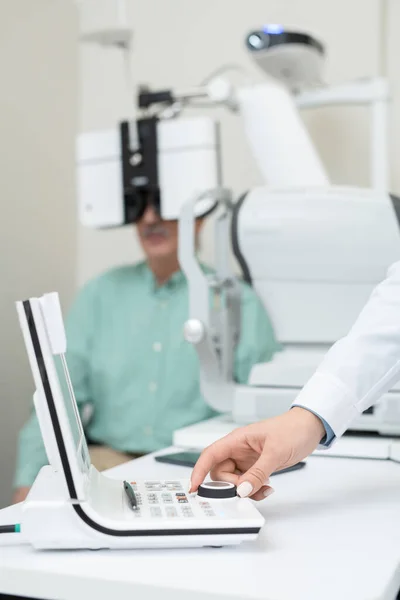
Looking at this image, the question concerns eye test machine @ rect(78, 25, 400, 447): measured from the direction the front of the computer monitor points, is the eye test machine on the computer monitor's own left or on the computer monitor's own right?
on the computer monitor's own left

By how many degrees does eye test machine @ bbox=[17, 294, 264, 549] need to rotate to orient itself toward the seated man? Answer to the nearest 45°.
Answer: approximately 90° to its left

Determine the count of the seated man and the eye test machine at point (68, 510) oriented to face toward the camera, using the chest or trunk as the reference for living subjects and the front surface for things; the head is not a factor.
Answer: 1

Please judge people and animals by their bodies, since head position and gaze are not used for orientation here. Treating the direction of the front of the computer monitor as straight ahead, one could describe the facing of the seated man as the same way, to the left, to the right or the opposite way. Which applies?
to the right

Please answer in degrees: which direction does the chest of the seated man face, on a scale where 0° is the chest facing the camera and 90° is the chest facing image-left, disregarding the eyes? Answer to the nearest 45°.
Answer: approximately 0°

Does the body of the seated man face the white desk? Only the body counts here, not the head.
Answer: yes

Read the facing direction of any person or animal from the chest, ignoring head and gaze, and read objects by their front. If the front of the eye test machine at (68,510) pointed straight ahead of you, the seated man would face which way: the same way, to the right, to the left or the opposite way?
to the right

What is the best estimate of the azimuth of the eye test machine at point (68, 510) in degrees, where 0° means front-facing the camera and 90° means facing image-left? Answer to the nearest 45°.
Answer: approximately 270°

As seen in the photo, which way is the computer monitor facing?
to the viewer's right

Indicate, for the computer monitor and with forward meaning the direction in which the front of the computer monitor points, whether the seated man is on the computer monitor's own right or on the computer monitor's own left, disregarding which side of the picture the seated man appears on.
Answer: on the computer monitor's own left
